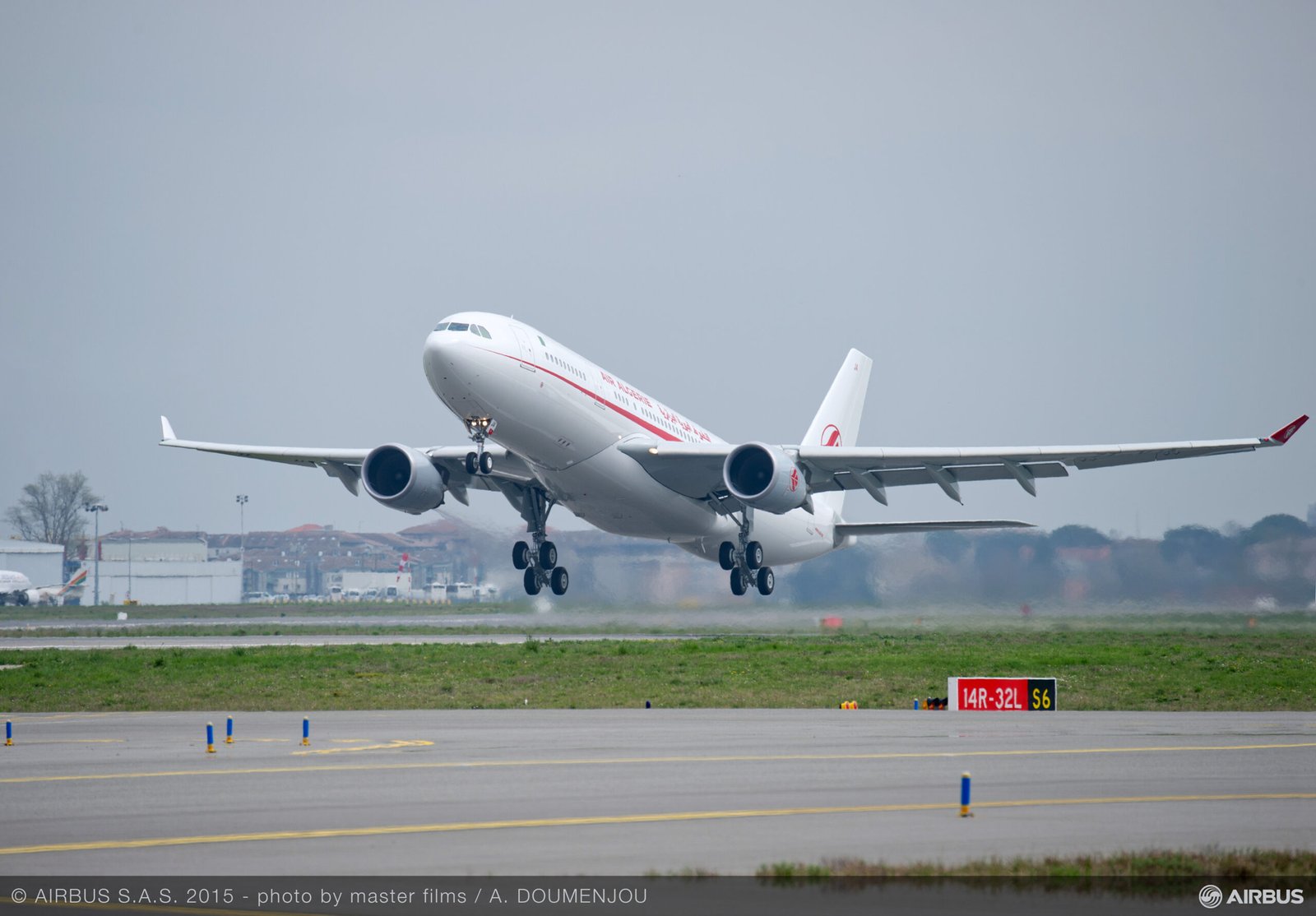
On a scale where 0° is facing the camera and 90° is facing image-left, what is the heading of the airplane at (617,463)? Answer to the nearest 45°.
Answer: approximately 45°

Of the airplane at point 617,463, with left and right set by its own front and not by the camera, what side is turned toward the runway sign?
left
